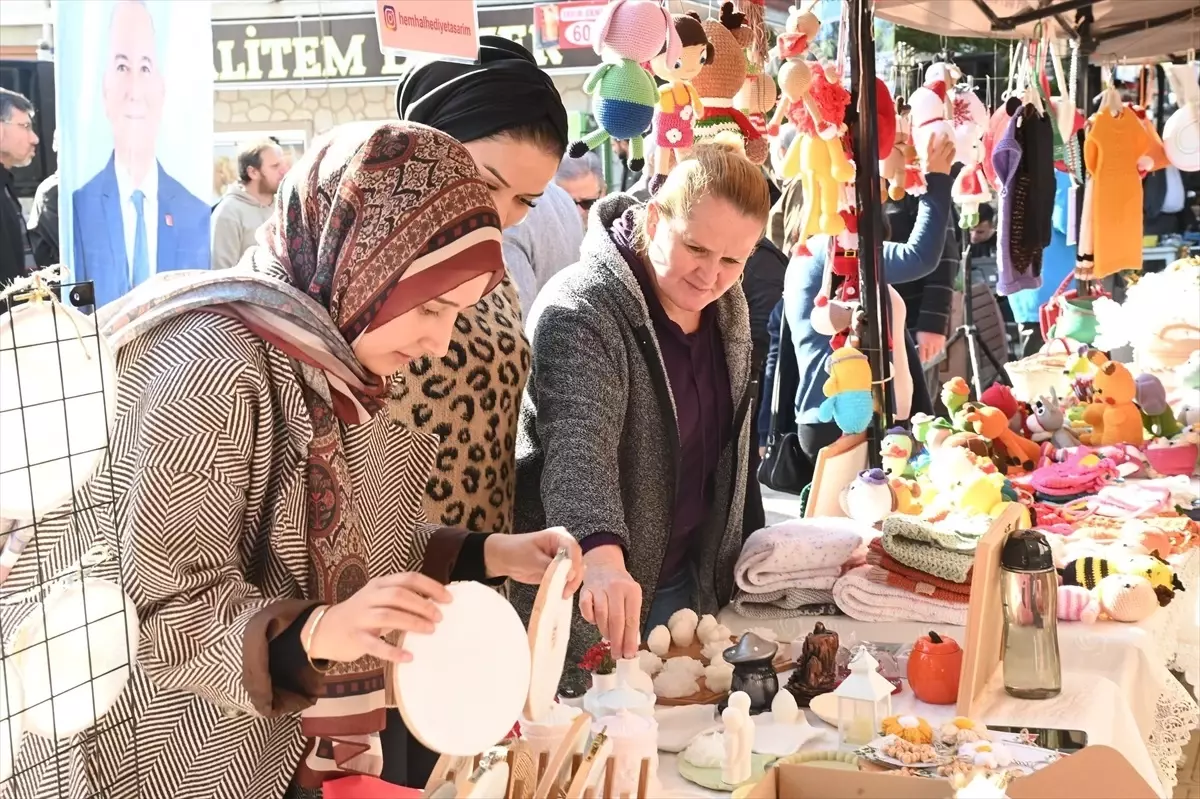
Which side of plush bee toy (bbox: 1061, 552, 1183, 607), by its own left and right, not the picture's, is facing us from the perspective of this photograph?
right

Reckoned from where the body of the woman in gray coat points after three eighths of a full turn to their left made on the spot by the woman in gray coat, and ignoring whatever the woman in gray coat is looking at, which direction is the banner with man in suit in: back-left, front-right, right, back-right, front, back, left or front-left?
front-left

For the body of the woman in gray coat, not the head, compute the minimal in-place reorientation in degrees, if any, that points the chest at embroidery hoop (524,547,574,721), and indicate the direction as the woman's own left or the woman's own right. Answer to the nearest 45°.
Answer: approximately 45° to the woman's own right

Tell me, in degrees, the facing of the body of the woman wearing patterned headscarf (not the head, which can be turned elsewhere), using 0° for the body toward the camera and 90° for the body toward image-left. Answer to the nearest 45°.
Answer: approximately 315°

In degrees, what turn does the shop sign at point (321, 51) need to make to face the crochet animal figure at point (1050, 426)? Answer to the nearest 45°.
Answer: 0° — it already faces it
